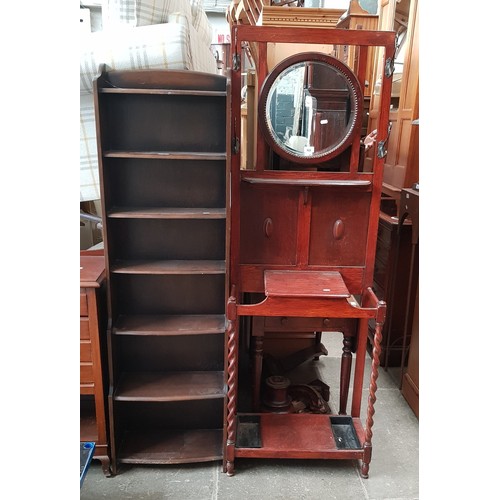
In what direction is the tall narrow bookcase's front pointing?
toward the camera

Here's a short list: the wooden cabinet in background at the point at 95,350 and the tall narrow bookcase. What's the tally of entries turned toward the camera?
2

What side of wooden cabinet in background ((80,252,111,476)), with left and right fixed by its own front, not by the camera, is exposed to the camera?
front

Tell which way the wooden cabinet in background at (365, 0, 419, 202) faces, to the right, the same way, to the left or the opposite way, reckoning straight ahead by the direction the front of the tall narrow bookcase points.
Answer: to the right

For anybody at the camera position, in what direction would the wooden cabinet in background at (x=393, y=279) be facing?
facing the viewer and to the left of the viewer

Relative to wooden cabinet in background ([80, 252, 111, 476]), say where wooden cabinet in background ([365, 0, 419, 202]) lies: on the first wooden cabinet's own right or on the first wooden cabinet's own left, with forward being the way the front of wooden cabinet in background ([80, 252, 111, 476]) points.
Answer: on the first wooden cabinet's own left

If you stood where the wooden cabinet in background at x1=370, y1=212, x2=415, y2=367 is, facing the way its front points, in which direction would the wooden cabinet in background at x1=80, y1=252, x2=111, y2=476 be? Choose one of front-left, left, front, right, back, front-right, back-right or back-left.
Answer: front

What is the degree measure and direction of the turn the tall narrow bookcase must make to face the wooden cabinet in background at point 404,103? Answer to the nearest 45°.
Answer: approximately 135° to its left
